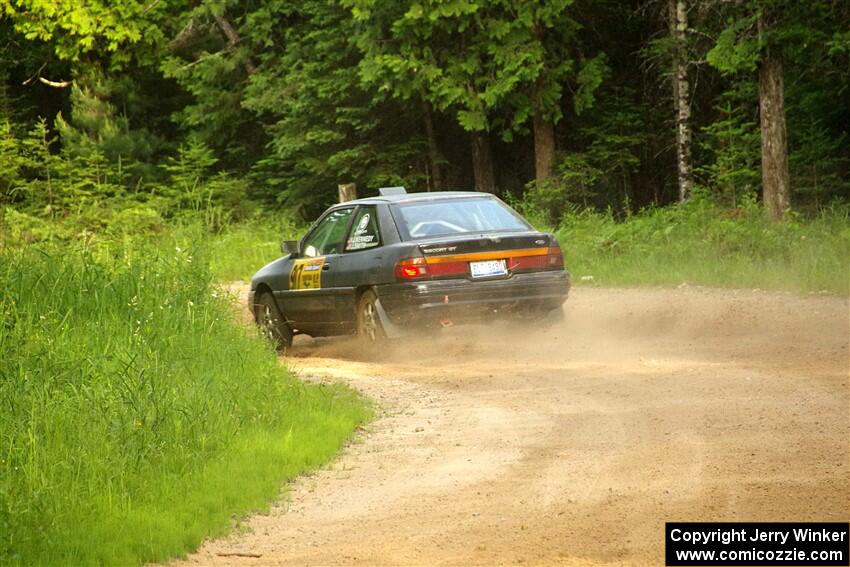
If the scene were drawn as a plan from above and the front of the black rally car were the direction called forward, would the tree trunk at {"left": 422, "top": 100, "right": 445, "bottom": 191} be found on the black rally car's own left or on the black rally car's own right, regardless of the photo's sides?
on the black rally car's own right

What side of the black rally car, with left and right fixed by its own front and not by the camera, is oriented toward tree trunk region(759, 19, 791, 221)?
right

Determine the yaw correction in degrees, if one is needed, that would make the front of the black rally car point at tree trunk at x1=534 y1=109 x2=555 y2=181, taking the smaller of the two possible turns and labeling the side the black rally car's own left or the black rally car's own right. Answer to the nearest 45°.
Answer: approximately 45° to the black rally car's own right

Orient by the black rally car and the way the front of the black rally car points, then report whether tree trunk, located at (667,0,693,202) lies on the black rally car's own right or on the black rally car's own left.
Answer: on the black rally car's own right

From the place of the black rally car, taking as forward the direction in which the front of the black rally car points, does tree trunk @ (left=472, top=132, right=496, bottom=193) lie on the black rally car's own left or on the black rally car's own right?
on the black rally car's own right

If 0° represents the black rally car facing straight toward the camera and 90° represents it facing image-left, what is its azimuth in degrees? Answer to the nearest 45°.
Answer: approximately 135°
